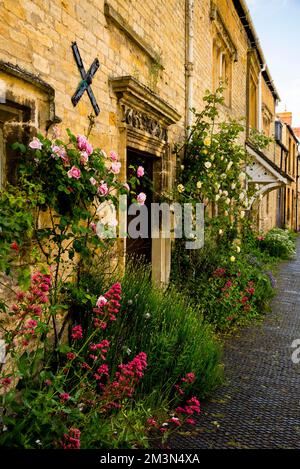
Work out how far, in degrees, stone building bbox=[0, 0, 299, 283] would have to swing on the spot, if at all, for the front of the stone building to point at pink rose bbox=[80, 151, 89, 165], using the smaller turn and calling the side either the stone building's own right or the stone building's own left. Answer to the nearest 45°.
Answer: approximately 45° to the stone building's own right

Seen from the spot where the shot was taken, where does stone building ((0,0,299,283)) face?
facing the viewer and to the right of the viewer

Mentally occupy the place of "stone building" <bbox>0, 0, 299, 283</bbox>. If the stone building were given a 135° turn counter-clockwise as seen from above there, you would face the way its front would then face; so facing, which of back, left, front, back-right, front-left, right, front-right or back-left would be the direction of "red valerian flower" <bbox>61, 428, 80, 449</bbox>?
back

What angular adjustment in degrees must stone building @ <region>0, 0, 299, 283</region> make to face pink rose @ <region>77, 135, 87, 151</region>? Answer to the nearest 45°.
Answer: approximately 45° to its right

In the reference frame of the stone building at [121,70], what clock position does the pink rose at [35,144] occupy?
The pink rose is roughly at 2 o'clock from the stone building.

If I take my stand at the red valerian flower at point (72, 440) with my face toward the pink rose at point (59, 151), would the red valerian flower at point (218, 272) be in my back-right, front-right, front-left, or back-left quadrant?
front-right

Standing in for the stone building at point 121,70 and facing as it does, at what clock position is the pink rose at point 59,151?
The pink rose is roughly at 2 o'clock from the stone building.

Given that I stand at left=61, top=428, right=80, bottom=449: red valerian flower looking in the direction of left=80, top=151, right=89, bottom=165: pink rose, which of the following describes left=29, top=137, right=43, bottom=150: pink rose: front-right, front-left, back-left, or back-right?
front-left
